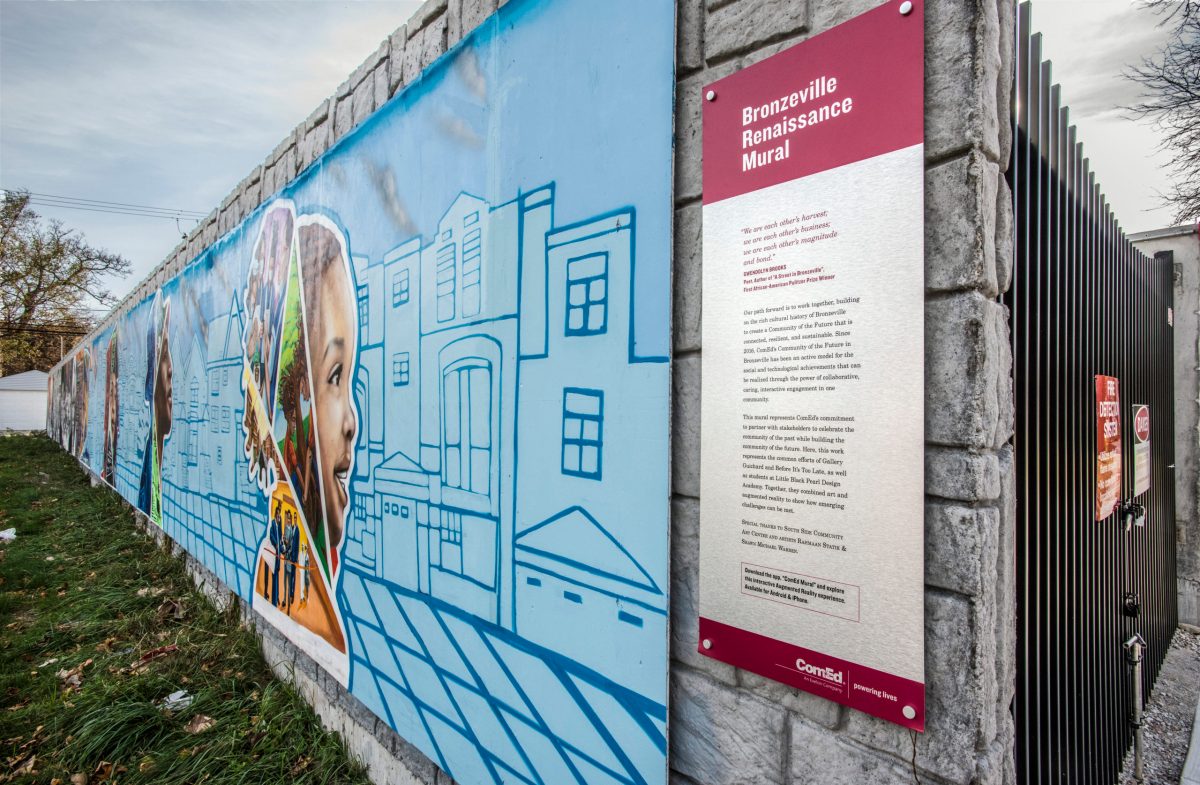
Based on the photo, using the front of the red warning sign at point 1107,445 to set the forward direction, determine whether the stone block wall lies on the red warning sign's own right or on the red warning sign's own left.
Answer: on the red warning sign's own right

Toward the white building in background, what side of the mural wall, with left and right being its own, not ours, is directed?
right

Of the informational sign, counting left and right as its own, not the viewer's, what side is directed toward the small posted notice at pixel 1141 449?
back

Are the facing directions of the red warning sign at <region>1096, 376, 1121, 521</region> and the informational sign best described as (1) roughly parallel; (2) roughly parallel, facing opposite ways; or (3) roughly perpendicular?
roughly perpendicular

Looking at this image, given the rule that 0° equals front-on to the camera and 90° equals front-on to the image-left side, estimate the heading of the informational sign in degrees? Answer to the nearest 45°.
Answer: approximately 45°

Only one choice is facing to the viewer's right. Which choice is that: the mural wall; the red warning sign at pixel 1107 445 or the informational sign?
the red warning sign

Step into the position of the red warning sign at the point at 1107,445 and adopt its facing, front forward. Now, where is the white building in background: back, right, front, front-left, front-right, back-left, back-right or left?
back

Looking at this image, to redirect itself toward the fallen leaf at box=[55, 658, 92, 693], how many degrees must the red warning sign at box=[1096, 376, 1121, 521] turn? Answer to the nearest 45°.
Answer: approximately 135° to its right

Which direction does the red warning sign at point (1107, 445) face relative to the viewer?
to the viewer's right

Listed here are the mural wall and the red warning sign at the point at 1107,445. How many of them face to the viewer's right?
1

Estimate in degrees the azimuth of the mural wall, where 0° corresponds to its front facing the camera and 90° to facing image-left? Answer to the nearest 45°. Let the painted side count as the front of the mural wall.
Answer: approximately 45°
